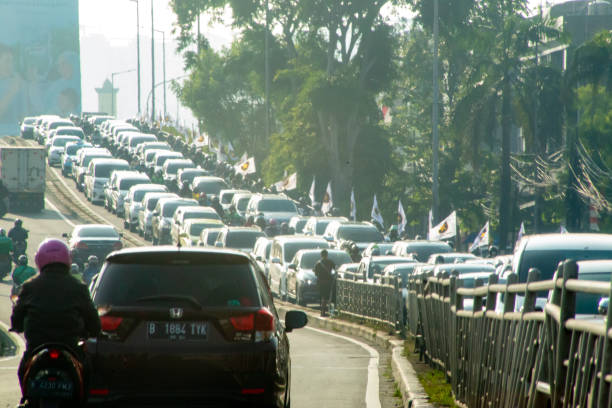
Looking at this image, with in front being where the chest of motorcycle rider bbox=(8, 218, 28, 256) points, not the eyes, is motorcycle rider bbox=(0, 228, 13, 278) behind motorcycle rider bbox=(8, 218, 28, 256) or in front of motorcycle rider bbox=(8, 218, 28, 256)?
behind

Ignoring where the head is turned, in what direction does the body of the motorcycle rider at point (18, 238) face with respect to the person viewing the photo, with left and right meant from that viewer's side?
facing away from the viewer

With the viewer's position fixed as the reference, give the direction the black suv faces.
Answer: facing away from the viewer

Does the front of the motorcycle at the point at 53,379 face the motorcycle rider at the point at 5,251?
yes

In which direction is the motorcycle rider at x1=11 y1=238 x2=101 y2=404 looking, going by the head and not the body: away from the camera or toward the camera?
away from the camera

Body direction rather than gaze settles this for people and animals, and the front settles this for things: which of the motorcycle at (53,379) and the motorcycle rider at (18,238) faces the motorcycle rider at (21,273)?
the motorcycle

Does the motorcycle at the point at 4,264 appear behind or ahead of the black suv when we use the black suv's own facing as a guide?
ahead

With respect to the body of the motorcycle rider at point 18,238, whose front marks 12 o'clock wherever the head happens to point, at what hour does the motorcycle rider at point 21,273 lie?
the motorcycle rider at point 21,273 is roughly at 6 o'clock from the motorcycle rider at point 18,238.

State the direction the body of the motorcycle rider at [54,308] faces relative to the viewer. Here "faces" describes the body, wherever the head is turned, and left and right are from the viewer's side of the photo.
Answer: facing away from the viewer

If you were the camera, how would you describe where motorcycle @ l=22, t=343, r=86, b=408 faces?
facing away from the viewer
